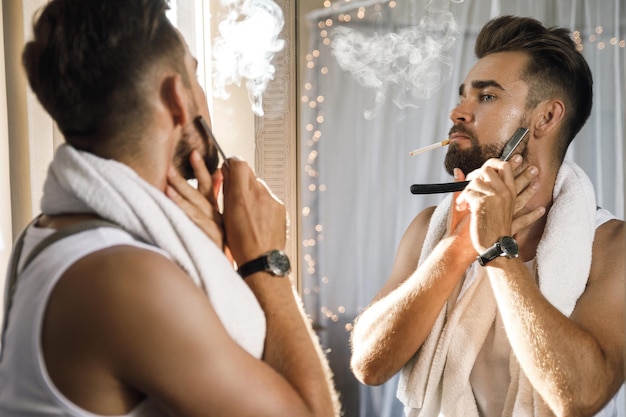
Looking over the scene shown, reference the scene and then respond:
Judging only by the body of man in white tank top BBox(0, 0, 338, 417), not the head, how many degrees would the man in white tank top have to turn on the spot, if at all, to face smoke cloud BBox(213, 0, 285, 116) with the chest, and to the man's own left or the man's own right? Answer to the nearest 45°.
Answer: approximately 45° to the man's own left

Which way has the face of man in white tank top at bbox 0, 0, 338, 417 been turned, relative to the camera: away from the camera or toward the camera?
away from the camera

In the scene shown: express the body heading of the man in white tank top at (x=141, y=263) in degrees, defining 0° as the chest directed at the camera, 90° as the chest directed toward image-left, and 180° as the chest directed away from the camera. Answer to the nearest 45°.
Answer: approximately 225°
